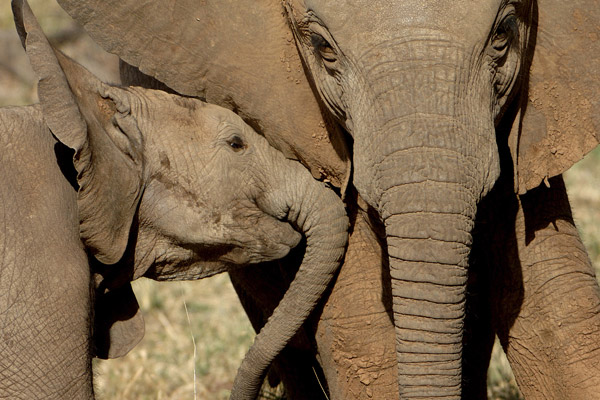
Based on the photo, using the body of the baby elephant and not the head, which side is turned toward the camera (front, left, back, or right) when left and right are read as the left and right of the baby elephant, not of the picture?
right

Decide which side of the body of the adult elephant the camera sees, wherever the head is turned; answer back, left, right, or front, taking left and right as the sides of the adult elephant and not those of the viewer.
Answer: front
